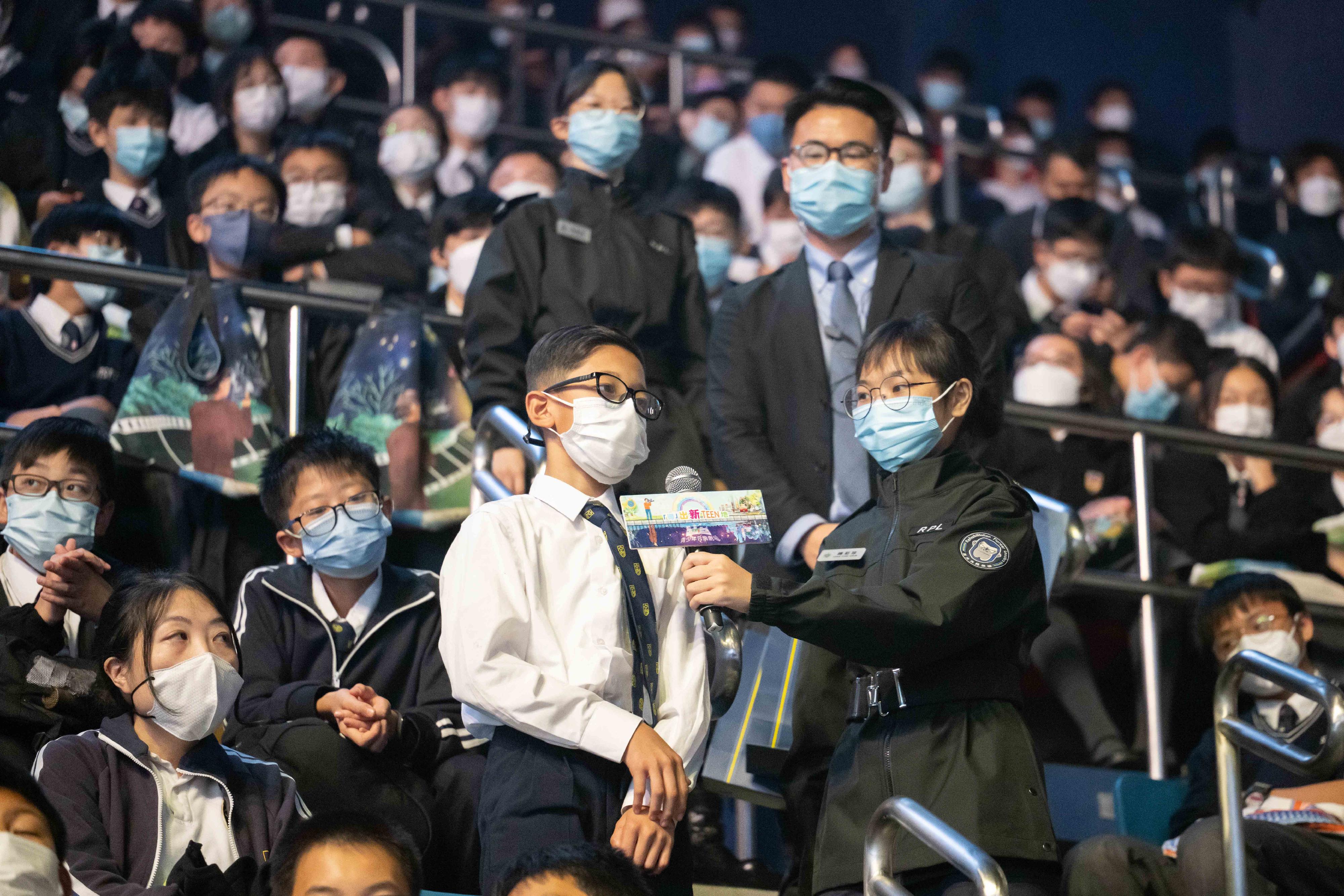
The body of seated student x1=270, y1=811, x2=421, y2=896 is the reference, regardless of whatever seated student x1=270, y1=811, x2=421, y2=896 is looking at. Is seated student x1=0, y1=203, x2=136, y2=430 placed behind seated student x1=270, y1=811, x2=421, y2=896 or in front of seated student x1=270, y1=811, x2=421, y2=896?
behind

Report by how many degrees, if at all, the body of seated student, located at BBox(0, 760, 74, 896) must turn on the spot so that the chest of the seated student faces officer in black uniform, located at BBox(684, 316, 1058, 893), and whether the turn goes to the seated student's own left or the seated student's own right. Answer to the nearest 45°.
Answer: approximately 90° to the seated student's own left

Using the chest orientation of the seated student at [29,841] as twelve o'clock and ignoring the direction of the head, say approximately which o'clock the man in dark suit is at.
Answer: The man in dark suit is roughly at 8 o'clock from the seated student.

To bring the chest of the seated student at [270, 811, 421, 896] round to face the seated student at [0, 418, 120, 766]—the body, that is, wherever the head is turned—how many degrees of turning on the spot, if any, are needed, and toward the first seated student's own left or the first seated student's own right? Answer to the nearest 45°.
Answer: approximately 135° to the first seated student's own right

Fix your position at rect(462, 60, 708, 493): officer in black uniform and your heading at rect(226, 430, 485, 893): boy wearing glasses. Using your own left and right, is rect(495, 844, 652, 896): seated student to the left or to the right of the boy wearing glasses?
left

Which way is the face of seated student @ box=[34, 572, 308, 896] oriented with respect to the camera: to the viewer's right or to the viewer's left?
to the viewer's right

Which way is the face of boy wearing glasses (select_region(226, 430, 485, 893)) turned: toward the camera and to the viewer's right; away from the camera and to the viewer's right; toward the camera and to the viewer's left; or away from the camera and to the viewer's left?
toward the camera and to the viewer's right

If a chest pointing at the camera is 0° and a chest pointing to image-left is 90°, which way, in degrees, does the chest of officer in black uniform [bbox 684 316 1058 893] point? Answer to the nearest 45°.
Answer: approximately 45°

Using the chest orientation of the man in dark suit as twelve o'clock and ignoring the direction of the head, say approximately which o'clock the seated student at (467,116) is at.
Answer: The seated student is roughly at 5 o'clock from the man in dark suit.
